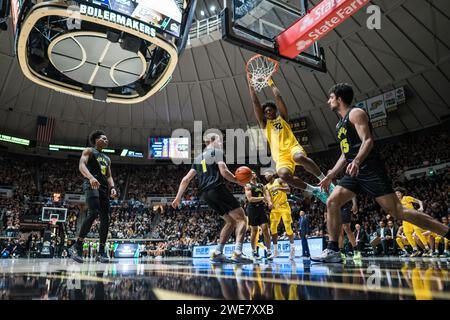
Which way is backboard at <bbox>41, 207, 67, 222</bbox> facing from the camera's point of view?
toward the camera

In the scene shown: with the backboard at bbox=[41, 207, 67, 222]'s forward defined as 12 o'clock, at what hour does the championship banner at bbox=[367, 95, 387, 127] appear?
The championship banner is roughly at 10 o'clock from the backboard.

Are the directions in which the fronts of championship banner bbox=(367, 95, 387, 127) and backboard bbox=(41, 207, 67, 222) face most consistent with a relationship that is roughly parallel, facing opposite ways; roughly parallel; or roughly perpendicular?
roughly perpendicular

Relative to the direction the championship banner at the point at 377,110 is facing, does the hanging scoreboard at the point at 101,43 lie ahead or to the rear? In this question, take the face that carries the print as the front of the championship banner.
ahead

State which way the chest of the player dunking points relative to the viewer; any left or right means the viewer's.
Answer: facing the viewer

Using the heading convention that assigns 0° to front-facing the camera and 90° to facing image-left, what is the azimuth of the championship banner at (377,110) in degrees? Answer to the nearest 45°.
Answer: approximately 45°

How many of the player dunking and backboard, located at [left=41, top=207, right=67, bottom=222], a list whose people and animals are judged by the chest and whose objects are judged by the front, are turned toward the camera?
2

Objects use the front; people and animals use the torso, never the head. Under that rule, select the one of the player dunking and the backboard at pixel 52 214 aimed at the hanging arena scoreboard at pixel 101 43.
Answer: the backboard

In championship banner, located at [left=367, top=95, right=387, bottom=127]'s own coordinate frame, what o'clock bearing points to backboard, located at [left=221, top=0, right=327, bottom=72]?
The backboard is roughly at 11 o'clock from the championship banner.

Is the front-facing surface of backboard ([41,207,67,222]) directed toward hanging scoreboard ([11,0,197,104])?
yes

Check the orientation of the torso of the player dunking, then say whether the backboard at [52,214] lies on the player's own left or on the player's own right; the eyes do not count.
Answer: on the player's own right
